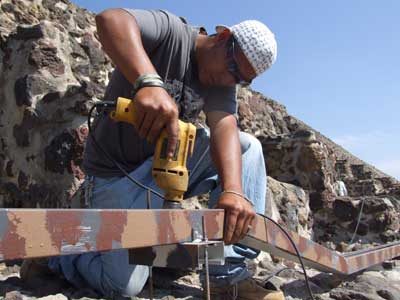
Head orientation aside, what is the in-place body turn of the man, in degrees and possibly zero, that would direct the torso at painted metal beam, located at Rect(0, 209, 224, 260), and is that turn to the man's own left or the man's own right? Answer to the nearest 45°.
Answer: approximately 45° to the man's own right
